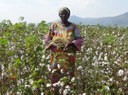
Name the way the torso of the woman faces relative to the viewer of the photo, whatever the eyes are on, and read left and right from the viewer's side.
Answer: facing the viewer
